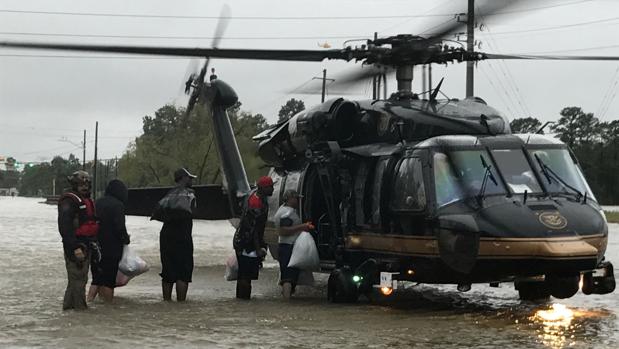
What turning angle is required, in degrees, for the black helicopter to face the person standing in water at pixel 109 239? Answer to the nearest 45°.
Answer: approximately 135° to its right

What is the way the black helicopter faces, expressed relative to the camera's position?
facing the viewer and to the right of the viewer

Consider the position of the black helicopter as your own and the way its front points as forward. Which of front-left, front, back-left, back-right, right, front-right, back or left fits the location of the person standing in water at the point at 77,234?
back-right

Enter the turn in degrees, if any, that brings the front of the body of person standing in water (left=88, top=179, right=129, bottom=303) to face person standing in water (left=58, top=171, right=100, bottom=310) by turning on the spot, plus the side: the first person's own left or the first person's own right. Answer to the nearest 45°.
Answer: approximately 180°

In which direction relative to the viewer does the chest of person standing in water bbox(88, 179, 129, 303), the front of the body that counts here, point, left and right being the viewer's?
facing away from the viewer and to the right of the viewer

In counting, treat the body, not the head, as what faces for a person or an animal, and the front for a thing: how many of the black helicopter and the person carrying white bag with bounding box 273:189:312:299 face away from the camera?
0

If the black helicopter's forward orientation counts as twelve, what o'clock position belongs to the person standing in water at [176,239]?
The person standing in water is roughly at 5 o'clock from the black helicopter.

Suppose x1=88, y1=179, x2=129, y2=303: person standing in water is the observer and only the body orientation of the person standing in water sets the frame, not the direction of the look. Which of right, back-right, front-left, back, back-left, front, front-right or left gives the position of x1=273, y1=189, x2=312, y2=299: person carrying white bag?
front-right
